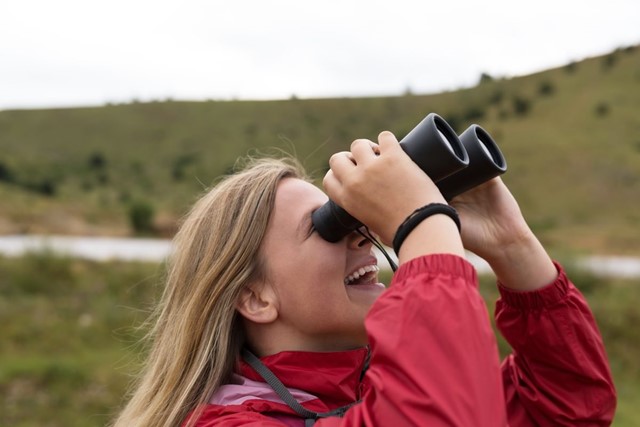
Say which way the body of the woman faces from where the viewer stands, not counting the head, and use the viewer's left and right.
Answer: facing to the right of the viewer

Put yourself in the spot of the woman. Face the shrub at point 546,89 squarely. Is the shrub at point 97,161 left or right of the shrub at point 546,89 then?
left

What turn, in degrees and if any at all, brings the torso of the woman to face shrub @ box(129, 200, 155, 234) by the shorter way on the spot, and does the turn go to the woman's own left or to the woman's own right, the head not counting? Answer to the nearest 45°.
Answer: approximately 90° to the woman's own left

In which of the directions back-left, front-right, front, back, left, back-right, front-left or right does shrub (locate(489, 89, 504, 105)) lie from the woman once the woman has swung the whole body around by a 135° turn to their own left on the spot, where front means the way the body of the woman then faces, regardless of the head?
front-right

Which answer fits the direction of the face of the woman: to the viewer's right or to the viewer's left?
to the viewer's right

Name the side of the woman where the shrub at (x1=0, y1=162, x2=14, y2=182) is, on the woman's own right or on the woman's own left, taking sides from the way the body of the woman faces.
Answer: on the woman's own left

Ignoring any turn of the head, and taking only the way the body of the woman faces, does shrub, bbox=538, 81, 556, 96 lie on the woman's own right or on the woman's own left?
on the woman's own left

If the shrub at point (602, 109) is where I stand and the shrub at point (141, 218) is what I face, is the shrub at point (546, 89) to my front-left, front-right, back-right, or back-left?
back-right

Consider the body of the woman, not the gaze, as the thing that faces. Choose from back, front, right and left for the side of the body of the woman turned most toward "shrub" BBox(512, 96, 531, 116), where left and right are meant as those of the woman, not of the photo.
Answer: left

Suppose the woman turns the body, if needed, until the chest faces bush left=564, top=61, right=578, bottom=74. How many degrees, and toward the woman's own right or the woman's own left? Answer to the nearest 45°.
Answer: approximately 90° to the woman's own left

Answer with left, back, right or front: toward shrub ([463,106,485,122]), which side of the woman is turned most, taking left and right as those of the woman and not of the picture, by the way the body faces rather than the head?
left
